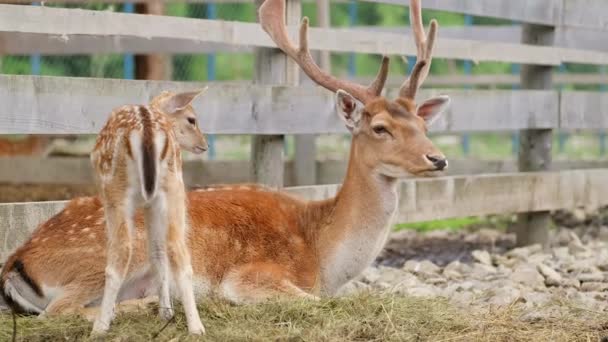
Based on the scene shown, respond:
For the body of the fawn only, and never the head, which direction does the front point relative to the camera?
away from the camera

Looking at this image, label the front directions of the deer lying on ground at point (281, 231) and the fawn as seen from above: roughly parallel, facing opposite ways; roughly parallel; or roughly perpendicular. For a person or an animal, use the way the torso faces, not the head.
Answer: roughly perpendicular

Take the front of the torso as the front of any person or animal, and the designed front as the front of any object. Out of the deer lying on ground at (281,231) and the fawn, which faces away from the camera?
the fawn

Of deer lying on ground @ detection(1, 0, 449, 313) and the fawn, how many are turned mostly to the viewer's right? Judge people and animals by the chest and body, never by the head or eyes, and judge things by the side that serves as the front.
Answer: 1

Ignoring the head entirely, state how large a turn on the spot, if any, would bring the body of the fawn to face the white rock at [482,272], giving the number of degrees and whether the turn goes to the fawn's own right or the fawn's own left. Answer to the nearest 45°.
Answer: approximately 45° to the fawn's own right

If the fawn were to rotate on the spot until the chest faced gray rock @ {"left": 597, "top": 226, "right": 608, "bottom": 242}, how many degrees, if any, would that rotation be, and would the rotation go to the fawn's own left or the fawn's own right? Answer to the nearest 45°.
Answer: approximately 45° to the fawn's own right

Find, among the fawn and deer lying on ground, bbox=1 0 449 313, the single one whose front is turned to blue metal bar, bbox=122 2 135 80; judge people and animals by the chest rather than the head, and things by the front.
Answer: the fawn

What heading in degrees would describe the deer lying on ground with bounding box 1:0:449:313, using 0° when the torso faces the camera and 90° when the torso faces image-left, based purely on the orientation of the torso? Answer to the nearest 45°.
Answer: approximately 270°

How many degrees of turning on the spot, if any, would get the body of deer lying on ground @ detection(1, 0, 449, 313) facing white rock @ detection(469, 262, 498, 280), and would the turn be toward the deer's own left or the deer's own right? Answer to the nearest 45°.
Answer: approximately 45° to the deer's own left
